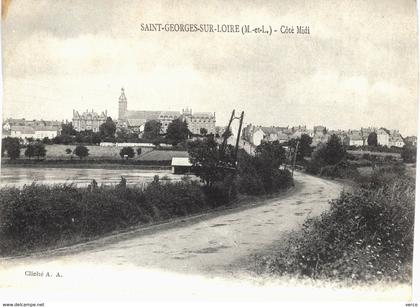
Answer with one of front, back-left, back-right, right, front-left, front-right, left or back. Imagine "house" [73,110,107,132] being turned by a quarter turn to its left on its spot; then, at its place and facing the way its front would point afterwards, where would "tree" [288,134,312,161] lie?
front

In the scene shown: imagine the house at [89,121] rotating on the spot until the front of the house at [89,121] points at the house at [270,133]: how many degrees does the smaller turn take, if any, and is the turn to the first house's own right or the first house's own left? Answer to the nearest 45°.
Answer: approximately 90° to the first house's own left

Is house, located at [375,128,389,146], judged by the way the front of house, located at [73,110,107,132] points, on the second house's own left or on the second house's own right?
on the second house's own left

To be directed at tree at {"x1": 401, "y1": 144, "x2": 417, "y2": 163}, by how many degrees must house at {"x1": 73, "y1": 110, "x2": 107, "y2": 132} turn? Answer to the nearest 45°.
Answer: approximately 45° to its left

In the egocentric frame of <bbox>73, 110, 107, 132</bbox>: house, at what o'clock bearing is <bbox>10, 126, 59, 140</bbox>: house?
<bbox>10, 126, 59, 140</bbox>: house is roughly at 2 o'clock from <bbox>73, 110, 107, 132</bbox>: house.

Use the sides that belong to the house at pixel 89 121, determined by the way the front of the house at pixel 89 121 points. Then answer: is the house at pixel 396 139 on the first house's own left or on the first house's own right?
on the first house's own left

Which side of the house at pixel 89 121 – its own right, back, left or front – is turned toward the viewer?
front
